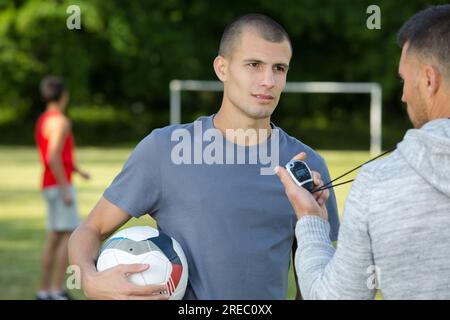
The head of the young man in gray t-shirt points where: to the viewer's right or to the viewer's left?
to the viewer's right

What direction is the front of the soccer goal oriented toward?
toward the camera

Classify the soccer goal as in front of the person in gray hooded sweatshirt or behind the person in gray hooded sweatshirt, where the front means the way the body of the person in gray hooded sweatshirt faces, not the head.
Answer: in front

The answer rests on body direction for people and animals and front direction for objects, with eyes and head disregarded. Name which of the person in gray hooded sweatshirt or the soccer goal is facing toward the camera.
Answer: the soccer goal

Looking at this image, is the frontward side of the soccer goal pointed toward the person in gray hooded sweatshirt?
yes

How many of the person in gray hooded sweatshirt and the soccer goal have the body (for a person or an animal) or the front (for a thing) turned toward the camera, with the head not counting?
1

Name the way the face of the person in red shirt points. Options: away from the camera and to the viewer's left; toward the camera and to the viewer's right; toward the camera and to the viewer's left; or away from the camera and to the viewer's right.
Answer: away from the camera and to the viewer's right

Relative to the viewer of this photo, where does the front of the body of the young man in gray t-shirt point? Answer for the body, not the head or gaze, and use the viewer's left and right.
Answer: facing the viewer and to the right of the viewer

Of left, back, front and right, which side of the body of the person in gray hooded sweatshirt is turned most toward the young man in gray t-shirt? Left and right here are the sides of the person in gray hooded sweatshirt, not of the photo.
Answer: front

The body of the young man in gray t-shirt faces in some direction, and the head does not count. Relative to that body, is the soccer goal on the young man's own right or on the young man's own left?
on the young man's own left

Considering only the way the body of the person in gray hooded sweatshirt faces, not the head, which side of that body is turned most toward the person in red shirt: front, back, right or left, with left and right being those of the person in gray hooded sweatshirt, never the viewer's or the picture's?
front

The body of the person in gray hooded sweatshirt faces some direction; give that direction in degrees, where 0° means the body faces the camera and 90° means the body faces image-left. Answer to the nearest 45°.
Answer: approximately 135°

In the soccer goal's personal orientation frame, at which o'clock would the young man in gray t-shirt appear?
The young man in gray t-shirt is roughly at 12 o'clock from the soccer goal.

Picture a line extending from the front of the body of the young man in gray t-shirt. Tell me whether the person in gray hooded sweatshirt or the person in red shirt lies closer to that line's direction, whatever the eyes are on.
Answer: the person in gray hooded sweatshirt
